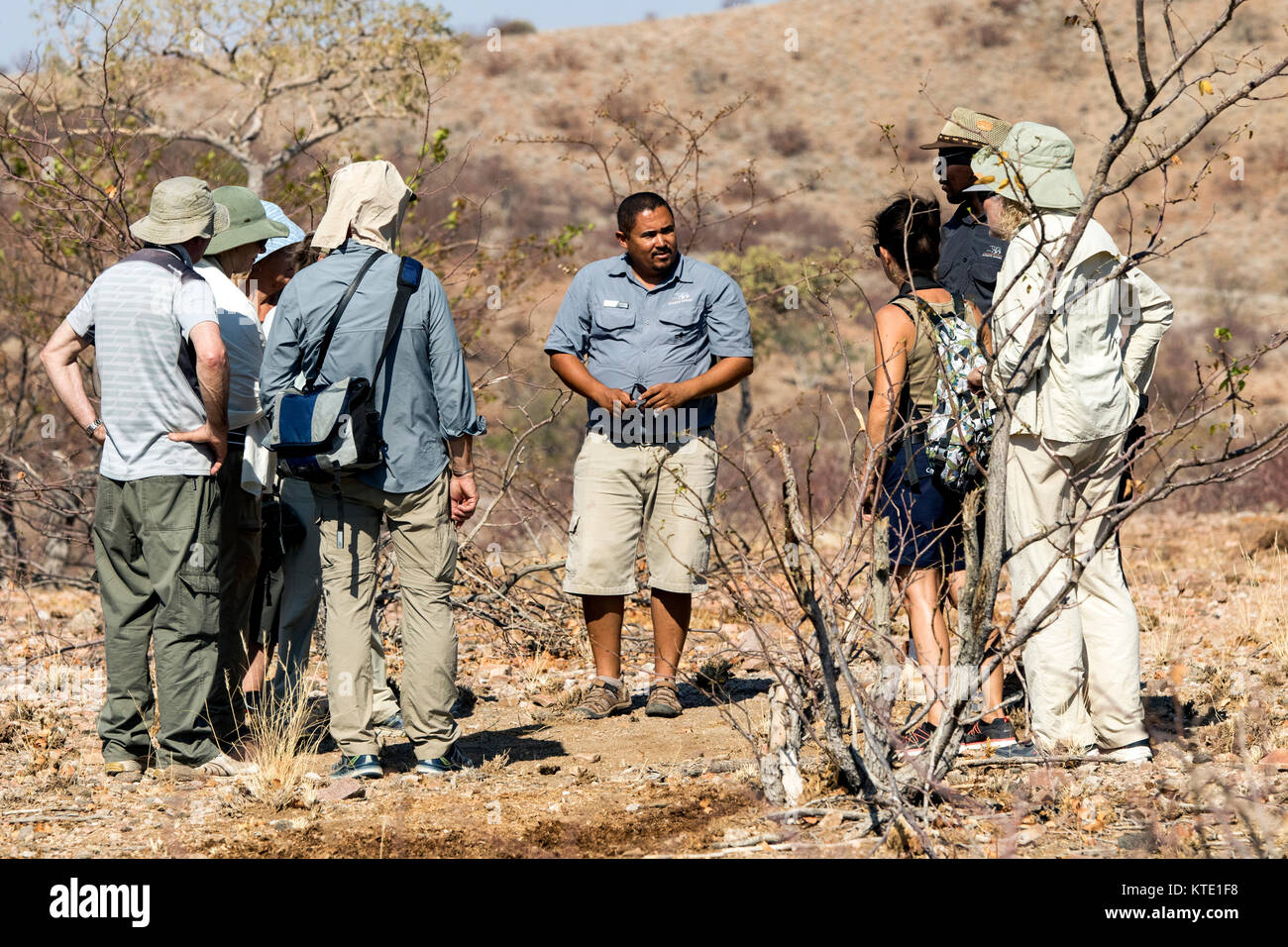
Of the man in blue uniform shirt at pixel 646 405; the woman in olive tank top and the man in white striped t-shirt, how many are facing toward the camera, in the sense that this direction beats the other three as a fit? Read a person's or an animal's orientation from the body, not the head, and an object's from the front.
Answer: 1

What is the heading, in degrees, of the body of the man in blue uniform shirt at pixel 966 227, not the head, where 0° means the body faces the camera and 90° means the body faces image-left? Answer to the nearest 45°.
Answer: approximately 45°

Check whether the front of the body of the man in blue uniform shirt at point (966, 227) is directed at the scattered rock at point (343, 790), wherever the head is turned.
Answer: yes

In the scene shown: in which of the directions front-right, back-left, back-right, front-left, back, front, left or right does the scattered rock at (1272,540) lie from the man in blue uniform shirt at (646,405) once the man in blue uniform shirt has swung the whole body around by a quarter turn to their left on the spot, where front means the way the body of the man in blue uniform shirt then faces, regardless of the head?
front-left

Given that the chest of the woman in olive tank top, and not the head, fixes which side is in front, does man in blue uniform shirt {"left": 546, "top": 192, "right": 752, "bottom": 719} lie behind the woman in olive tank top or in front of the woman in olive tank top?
in front

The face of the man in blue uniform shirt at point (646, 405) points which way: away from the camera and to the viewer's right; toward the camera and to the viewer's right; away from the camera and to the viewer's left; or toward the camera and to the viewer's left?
toward the camera and to the viewer's right

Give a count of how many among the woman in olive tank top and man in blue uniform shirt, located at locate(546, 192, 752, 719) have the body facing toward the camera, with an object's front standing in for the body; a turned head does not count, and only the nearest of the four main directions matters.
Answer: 1

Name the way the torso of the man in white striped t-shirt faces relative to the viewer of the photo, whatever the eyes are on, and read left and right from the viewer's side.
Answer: facing away from the viewer and to the right of the viewer

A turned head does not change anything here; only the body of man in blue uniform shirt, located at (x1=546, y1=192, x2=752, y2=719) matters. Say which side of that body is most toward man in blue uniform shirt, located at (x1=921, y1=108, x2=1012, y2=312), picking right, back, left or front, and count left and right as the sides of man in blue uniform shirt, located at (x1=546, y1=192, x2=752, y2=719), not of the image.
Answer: left

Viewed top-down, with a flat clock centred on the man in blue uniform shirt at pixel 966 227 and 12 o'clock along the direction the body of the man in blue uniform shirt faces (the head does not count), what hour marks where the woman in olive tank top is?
The woman in olive tank top is roughly at 11 o'clock from the man in blue uniform shirt.

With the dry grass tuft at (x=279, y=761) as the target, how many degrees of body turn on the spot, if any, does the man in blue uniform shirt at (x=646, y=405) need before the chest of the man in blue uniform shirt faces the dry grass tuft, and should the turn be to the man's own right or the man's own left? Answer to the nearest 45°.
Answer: approximately 45° to the man's own right
